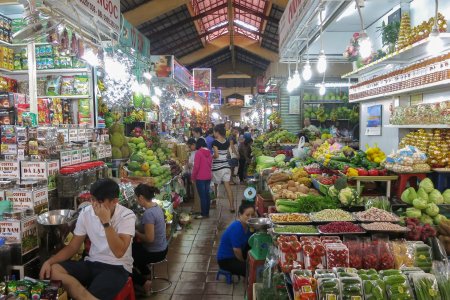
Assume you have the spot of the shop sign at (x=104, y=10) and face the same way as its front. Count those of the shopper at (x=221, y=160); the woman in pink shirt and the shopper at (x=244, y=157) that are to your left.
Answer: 3

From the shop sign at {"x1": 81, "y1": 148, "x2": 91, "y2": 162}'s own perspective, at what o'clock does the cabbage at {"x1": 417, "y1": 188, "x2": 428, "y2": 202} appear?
The cabbage is roughly at 10 o'clock from the shop sign.

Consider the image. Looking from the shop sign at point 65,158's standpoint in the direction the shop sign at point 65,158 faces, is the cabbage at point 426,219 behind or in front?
in front

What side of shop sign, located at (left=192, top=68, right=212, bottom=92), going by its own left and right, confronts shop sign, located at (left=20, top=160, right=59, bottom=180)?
front

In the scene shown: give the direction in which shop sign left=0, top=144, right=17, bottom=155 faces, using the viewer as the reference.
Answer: facing the viewer

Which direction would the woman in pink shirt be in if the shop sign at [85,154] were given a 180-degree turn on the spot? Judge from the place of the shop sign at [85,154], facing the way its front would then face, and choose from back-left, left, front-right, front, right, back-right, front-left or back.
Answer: front-right

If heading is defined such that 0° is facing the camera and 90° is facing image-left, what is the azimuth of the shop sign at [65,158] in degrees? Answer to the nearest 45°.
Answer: approximately 315°

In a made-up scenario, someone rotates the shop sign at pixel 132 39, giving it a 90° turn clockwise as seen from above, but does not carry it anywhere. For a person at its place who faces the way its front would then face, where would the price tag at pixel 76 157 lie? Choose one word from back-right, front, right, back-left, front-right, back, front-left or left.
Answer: front-left

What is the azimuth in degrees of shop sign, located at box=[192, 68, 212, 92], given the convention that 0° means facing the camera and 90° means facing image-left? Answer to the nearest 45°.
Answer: approximately 0°

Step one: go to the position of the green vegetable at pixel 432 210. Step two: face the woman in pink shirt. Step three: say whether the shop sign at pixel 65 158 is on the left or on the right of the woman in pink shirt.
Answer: left

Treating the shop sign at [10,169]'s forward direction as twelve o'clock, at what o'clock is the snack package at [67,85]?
The snack package is roughly at 7 o'clock from the shop sign.
